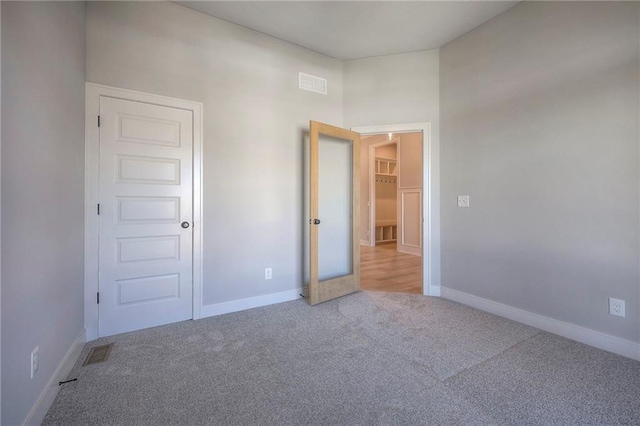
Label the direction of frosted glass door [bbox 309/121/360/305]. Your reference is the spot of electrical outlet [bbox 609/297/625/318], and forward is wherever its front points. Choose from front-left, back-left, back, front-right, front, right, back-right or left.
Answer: front-right

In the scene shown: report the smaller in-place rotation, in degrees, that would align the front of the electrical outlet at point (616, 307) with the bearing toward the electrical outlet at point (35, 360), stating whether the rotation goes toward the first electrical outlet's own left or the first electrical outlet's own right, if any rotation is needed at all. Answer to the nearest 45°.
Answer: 0° — it already faces it

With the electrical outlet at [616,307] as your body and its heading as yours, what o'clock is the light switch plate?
The light switch plate is roughly at 2 o'clock from the electrical outlet.

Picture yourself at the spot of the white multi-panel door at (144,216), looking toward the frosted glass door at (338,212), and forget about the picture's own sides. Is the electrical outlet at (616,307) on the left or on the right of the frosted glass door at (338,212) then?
right

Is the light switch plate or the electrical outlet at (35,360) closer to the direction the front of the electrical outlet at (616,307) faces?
the electrical outlet

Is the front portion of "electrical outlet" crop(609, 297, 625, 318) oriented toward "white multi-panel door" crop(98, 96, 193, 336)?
yes

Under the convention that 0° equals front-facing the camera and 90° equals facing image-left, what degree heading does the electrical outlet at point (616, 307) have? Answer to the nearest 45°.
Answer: approximately 45°
